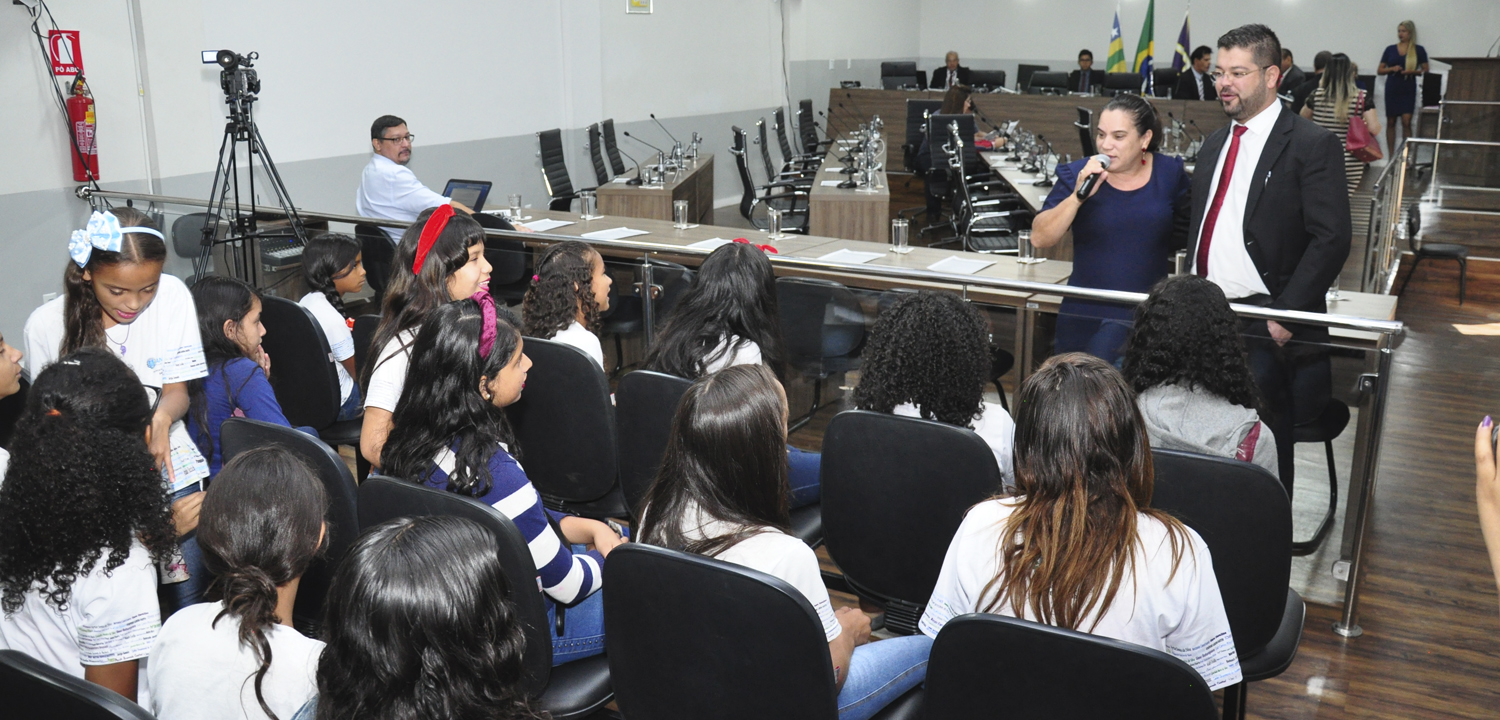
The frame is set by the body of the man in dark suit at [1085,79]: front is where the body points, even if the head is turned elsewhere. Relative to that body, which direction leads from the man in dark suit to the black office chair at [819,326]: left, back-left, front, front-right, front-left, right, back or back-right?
front

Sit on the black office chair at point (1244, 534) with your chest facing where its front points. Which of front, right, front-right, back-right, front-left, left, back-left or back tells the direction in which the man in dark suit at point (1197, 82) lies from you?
front-left

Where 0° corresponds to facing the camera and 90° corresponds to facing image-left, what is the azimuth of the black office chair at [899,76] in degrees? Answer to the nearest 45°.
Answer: approximately 0°

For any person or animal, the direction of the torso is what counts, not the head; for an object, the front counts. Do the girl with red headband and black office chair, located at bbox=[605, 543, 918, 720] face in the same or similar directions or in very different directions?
same or similar directions

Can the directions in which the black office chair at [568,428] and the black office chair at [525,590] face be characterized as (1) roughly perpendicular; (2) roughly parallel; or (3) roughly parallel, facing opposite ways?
roughly parallel

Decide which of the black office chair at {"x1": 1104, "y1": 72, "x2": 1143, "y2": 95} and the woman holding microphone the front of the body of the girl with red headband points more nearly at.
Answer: the woman holding microphone

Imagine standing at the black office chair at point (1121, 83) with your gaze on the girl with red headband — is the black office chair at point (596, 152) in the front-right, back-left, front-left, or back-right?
front-right

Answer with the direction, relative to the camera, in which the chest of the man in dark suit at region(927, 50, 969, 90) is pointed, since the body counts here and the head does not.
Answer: toward the camera

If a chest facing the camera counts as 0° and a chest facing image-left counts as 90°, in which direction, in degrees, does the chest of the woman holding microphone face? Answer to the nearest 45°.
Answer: approximately 45°

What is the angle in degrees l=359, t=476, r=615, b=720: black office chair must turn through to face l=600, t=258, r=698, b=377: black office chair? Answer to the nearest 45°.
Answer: approximately 45° to its left

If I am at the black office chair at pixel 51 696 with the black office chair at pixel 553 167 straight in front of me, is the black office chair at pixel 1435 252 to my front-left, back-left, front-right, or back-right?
front-right

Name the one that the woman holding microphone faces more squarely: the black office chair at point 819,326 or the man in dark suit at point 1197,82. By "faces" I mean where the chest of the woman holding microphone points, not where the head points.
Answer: the black office chair

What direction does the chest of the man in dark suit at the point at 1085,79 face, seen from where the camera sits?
toward the camera

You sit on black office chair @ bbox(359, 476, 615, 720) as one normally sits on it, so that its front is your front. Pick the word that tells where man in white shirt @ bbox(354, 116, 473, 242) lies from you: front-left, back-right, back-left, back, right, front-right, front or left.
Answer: front-left

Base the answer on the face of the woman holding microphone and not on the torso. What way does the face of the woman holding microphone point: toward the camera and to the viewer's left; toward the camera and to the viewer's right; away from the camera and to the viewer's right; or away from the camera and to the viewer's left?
toward the camera and to the viewer's left

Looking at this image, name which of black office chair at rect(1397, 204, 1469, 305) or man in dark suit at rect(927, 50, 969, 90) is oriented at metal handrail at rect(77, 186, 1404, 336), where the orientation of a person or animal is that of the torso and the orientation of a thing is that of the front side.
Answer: the man in dark suit

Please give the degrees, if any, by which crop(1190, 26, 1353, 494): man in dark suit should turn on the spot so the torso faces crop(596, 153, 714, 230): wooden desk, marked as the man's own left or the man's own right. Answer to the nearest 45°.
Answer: approximately 90° to the man's own right

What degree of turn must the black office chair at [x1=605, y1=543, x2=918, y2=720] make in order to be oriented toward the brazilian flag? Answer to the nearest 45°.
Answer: approximately 45° to its left

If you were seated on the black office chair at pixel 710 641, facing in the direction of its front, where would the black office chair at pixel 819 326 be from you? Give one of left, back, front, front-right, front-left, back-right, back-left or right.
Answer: front-left
